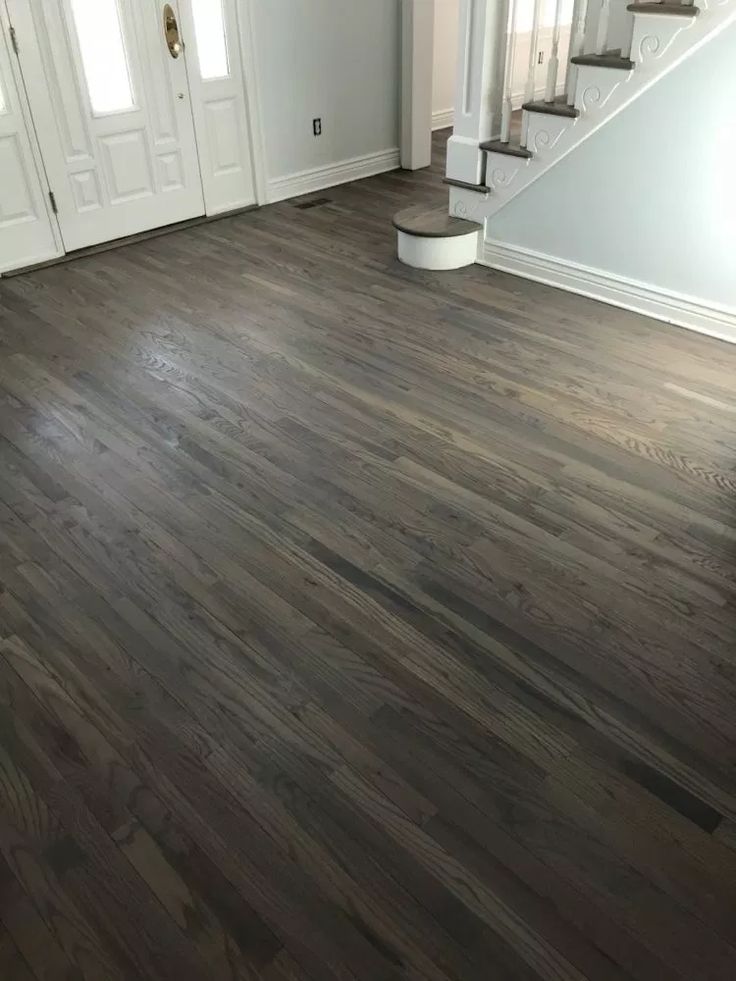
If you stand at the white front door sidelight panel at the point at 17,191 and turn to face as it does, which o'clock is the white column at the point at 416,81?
The white column is roughly at 10 o'clock from the white front door sidelight panel.

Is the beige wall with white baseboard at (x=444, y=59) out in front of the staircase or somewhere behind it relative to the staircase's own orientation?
in front

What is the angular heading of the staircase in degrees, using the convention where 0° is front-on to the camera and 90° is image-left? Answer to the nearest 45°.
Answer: approximately 135°

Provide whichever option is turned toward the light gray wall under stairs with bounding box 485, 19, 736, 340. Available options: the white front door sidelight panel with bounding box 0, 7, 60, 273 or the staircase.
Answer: the white front door sidelight panel

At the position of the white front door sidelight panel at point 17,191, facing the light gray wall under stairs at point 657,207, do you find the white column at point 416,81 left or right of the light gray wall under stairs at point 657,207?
left

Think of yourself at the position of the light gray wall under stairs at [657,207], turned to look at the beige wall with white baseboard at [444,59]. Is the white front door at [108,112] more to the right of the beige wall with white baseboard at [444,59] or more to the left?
left

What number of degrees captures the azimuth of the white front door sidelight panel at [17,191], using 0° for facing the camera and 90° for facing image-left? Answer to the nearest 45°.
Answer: approximately 315°
